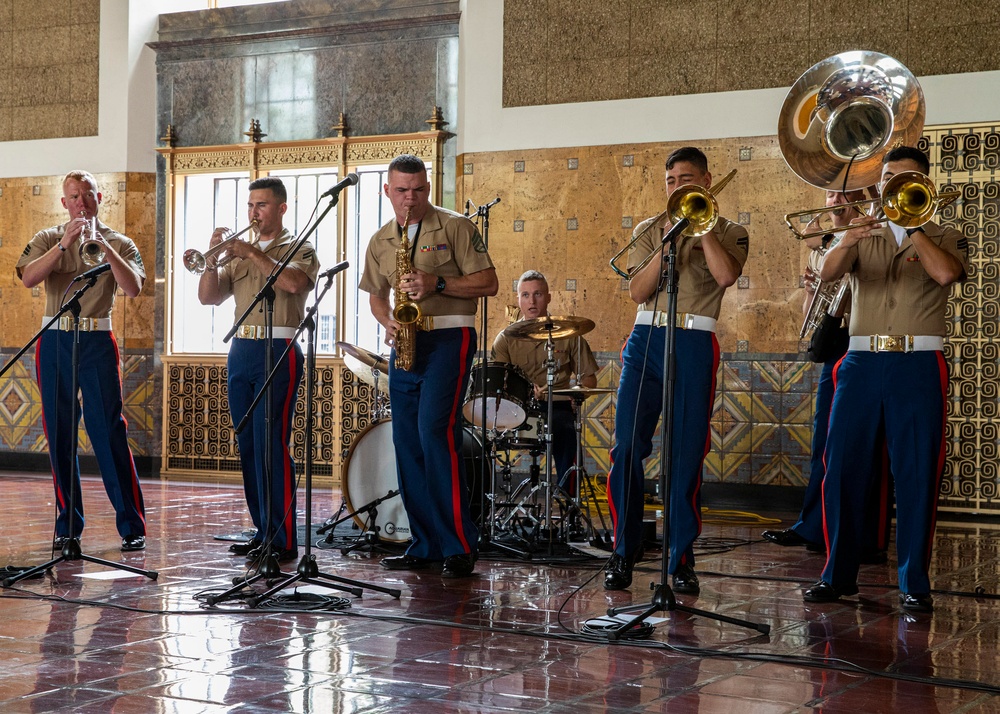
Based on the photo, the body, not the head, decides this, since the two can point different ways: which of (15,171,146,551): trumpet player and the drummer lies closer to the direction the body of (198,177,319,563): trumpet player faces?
the trumpet player

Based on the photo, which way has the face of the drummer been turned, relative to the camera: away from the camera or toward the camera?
toward the camera

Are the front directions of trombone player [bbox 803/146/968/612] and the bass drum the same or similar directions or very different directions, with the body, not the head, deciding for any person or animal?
same or similar directions

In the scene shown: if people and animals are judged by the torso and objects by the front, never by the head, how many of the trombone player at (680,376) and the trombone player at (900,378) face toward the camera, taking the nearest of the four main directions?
2

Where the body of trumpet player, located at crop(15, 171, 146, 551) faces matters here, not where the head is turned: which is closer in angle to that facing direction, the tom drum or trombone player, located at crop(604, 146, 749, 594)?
the trombone player

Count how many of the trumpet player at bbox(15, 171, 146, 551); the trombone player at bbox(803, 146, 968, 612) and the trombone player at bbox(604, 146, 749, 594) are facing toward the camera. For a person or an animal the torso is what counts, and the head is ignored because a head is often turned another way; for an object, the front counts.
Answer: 3

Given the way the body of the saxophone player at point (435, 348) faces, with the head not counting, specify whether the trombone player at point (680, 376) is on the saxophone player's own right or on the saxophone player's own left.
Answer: on the saxophone player's own left

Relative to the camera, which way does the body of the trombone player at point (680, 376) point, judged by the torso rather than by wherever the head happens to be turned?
toward the camera

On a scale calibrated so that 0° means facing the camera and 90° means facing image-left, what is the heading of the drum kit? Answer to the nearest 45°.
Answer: approximately 45°

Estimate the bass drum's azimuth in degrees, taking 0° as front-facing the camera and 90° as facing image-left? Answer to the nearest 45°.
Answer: approximately 45°

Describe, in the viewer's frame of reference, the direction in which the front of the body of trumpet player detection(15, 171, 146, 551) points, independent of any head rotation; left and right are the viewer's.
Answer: facing the viewer

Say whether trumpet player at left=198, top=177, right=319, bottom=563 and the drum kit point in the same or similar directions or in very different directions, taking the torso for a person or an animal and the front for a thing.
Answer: same or similar directions

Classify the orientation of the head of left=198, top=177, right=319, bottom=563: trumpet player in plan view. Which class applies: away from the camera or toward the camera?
toward the camera
